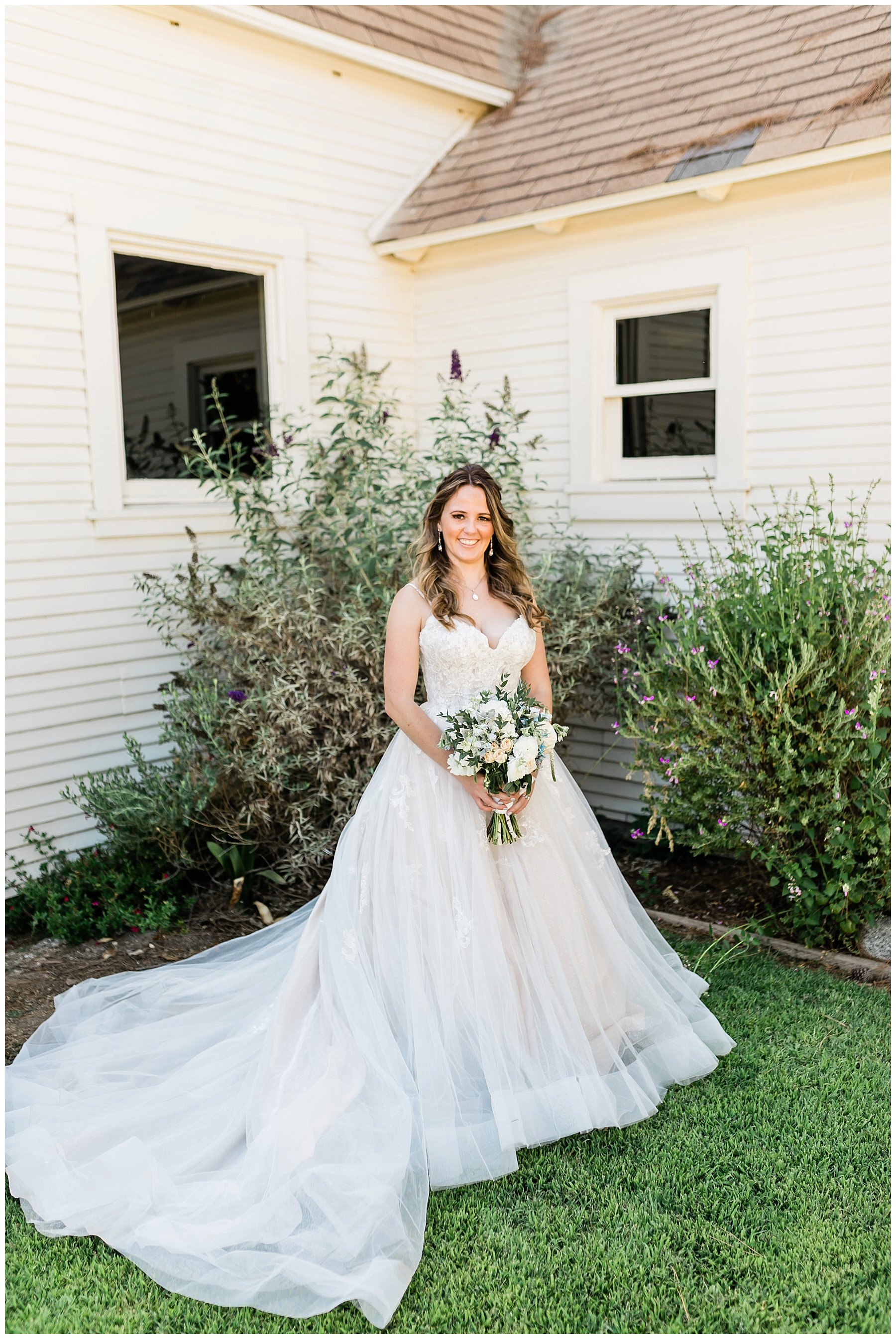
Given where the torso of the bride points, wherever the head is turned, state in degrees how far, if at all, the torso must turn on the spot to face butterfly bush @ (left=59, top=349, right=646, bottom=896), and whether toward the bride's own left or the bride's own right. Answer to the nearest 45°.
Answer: approximately 135° to the bride's own left

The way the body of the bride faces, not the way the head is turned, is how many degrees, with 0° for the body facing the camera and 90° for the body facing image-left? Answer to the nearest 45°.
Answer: approximately 315°

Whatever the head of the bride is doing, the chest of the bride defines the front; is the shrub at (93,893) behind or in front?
behind
